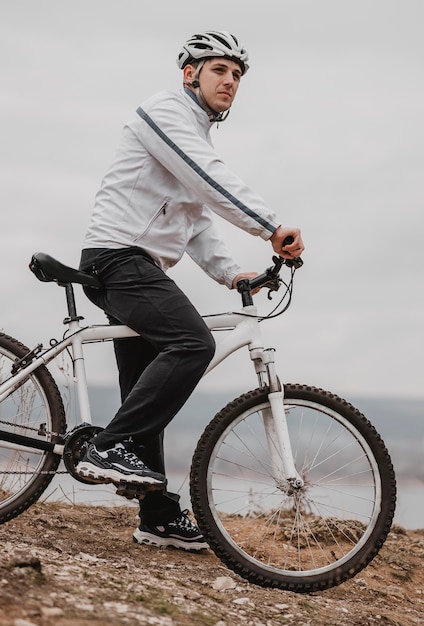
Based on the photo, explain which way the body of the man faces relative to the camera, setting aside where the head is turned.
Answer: to the viewer's right

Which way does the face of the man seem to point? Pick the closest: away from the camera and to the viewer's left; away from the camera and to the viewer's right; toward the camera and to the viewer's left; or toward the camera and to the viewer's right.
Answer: toward the camera and to the viewer's right
